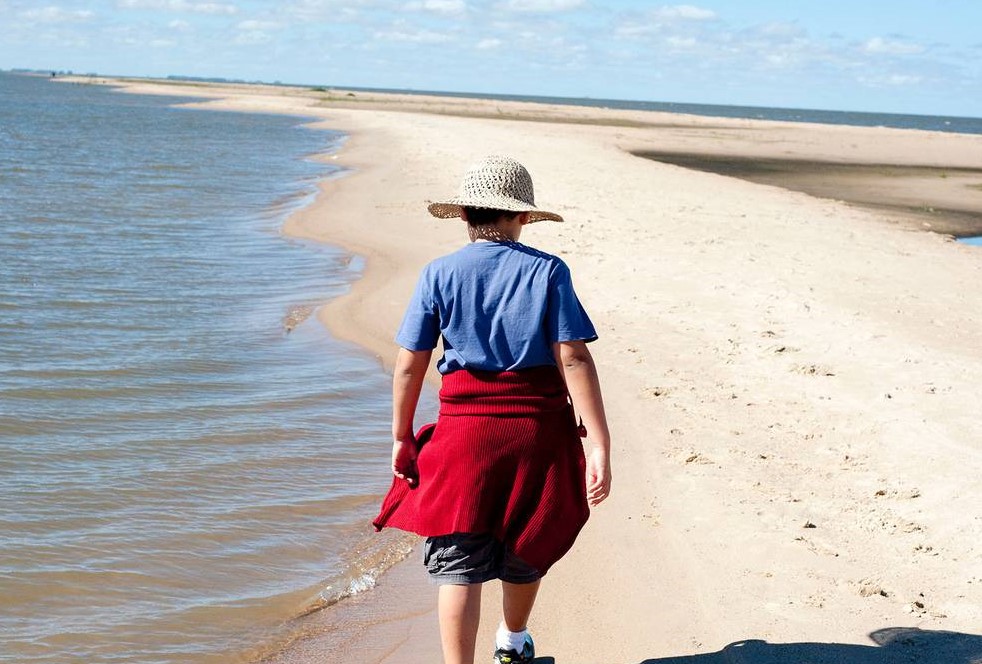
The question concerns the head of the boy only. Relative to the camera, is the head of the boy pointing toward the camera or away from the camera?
away from the camera

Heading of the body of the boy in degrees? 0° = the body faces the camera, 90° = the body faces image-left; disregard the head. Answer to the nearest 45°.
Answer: approximately 180°
